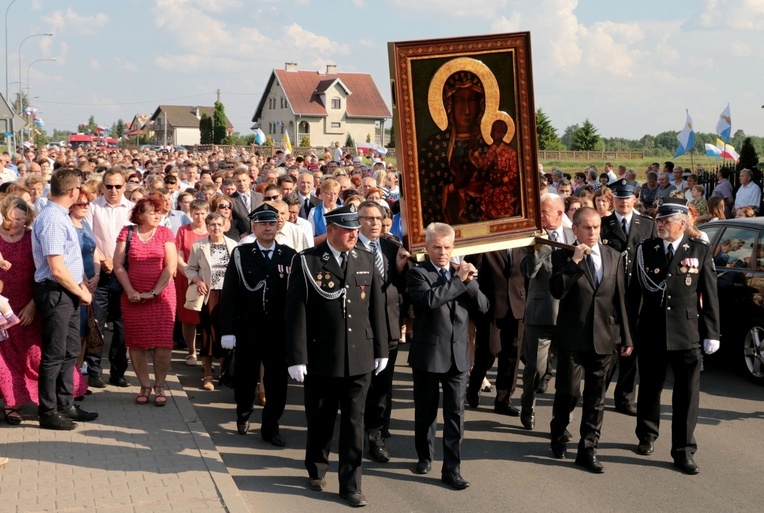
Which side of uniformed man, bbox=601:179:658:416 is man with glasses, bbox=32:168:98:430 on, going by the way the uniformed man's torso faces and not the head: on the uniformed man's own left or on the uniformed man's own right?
on the uniformed man's own right

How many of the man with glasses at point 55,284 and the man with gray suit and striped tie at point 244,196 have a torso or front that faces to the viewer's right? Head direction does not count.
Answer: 1

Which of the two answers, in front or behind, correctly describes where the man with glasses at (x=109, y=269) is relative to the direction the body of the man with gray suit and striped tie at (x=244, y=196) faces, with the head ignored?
in front

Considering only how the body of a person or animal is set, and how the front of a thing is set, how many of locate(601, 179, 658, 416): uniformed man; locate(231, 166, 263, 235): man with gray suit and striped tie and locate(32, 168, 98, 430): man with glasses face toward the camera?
2

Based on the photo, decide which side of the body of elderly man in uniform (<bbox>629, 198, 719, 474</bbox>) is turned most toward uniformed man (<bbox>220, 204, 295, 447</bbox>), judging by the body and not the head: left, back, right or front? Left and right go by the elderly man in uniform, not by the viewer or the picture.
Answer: right

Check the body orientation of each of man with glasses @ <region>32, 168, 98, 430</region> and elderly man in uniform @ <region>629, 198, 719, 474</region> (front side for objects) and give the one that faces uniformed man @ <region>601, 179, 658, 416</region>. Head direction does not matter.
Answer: the man with glasses

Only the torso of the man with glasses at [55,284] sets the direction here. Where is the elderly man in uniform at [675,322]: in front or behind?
in front

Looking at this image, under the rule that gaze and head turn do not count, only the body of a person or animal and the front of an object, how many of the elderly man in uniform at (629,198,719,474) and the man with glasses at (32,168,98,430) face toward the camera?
1

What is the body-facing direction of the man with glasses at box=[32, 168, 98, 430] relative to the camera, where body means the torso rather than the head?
to the viewer's right

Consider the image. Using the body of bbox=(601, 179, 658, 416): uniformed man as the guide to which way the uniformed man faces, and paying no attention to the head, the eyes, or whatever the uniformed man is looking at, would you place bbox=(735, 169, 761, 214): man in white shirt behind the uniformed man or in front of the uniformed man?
behind

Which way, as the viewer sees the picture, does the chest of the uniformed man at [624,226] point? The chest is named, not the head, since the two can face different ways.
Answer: toward the camera

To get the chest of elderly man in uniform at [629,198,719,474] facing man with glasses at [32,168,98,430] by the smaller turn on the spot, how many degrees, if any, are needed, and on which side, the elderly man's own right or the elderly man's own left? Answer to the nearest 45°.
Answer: approximately 90° to the elderly man's own right

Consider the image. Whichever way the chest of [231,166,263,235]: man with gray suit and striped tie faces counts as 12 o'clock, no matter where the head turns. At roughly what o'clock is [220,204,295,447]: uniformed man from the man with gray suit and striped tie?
The uniformed man is roughly at 12 o'clock from the man with gray suit and striped tie.

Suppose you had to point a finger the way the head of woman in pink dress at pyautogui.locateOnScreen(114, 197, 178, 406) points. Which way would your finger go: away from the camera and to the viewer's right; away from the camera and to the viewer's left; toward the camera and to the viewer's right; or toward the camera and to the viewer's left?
toward the camera and to the viewer's right

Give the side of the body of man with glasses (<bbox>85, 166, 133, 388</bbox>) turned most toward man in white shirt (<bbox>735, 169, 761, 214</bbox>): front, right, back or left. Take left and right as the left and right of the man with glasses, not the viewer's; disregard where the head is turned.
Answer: left
